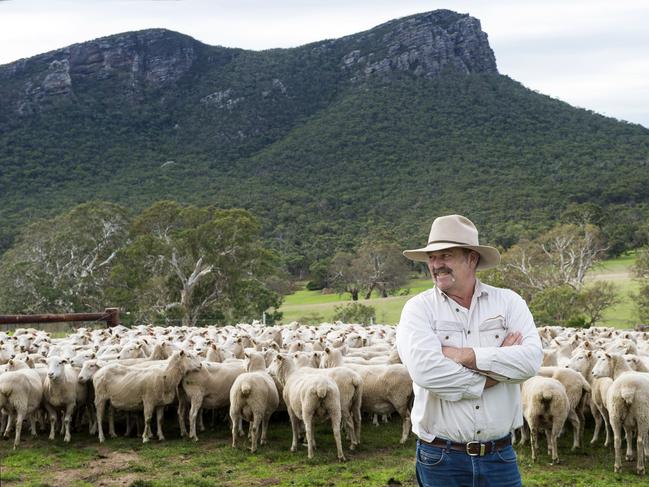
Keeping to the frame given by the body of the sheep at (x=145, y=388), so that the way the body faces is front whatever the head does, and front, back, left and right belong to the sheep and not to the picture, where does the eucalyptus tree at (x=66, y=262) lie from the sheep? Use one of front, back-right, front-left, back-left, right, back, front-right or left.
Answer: left

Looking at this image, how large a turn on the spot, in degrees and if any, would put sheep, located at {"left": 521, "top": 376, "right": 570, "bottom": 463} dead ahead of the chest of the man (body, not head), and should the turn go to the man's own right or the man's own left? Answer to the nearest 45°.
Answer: approximately 180°

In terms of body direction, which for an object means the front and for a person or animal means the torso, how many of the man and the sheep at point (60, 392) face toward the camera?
2

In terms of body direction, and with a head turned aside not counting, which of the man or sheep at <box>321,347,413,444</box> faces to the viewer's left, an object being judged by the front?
the sheep

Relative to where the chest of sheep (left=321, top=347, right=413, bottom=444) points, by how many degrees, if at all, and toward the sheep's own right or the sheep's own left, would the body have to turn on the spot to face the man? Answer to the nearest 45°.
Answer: approximately 90° to the sheep's own left

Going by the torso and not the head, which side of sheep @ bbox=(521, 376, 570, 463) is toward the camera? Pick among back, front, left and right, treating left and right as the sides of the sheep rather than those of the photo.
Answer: back

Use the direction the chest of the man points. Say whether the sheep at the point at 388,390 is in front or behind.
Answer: behind

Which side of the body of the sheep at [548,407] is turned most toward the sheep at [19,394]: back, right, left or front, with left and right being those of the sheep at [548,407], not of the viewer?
left

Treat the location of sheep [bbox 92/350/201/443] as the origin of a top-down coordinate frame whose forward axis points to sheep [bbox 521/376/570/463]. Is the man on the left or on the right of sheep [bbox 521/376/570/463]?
right
